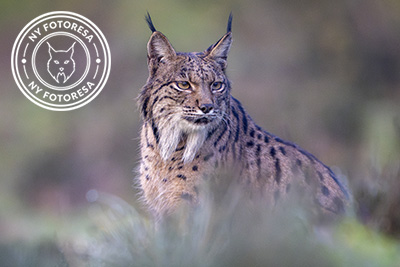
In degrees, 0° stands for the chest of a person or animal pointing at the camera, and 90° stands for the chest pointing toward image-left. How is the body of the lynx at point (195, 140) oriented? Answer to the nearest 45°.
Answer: approximately 45°
